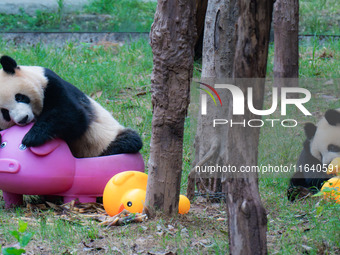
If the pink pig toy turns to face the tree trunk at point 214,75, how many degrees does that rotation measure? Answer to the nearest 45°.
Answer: approximately 135° to its left

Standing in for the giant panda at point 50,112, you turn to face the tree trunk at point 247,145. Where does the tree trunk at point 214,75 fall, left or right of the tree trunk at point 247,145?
left

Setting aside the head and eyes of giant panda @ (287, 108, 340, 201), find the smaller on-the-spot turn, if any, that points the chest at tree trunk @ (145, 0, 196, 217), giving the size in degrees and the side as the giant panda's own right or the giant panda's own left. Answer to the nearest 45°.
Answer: approximately 90° to the giant panda's own right

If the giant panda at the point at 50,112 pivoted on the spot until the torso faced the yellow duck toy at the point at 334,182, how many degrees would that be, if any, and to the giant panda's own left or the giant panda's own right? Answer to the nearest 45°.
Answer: approximately 135° to the giant panda's own left

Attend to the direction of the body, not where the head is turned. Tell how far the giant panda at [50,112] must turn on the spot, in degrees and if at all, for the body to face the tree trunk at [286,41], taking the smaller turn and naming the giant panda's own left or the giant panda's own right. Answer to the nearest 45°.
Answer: approximately 180°

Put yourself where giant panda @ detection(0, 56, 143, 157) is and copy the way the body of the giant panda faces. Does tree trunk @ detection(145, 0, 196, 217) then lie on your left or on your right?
on your left

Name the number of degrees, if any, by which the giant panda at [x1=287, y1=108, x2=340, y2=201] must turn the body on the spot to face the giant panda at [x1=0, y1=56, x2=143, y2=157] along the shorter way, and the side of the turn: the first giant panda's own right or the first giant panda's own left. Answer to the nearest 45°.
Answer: approximately 135° to the first giant panda's own right

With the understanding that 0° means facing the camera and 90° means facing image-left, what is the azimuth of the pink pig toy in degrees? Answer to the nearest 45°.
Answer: approximately 45°
